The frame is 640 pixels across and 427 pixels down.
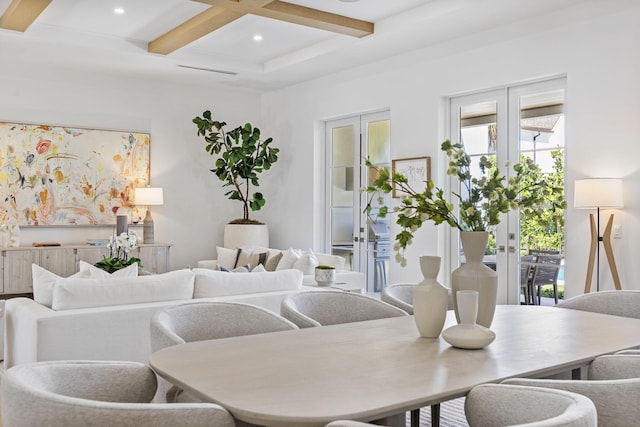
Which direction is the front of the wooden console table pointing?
toward the camera

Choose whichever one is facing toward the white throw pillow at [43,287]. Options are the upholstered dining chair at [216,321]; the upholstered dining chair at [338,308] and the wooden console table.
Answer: the wooden console table

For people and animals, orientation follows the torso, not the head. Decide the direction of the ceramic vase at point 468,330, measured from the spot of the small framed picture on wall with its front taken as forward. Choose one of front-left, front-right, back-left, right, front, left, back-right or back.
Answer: front-left

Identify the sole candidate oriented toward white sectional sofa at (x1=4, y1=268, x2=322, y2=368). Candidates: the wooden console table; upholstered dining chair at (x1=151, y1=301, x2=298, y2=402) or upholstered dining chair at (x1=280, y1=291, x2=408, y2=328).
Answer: the wooden console table

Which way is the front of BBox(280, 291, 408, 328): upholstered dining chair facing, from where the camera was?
facing the viewer and to the right of the viewer

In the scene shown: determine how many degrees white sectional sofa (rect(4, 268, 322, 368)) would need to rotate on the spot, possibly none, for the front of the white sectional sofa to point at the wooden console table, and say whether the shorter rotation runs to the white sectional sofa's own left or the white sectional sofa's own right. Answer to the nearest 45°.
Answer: approximately 45° to the white sectional sofa's own right

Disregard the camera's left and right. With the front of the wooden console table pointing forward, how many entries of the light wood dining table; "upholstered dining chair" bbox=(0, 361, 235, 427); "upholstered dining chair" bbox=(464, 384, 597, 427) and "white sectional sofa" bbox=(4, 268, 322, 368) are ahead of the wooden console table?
4

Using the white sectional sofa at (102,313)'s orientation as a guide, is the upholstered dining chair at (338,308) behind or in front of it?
behind

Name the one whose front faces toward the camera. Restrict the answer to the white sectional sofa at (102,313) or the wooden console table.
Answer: the wooden console table

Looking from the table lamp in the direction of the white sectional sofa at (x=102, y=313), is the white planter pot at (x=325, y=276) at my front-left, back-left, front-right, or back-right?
front-left

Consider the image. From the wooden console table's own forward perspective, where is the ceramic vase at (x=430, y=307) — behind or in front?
in front

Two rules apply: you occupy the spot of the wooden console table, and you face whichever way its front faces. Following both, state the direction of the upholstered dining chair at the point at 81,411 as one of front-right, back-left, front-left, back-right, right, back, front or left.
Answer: front
